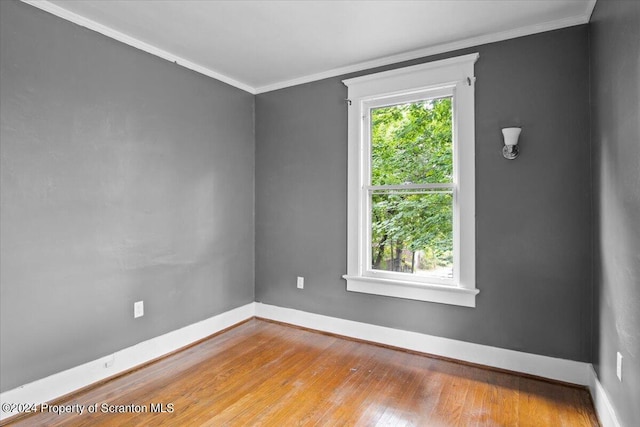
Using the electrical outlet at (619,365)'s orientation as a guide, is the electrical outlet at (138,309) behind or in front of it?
in front

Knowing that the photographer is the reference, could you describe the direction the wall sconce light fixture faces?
facing the viewer

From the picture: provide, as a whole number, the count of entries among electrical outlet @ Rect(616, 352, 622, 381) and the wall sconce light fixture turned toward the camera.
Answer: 1

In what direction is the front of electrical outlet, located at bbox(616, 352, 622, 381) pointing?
to the viewer's left

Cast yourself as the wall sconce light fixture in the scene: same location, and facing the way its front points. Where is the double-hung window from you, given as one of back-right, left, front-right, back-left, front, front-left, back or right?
right

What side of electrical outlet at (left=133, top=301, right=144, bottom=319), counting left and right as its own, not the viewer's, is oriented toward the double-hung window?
front

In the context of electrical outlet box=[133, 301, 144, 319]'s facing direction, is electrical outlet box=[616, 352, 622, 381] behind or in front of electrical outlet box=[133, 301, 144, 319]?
in front

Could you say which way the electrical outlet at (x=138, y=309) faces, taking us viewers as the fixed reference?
facing the viewer and to the right of the viewer

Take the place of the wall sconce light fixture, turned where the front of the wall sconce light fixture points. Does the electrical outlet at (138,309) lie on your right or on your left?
on your right

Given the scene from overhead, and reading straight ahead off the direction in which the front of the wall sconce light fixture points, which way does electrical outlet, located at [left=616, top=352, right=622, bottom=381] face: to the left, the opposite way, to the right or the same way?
to the right

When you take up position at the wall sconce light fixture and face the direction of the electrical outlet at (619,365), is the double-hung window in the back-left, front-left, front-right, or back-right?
back-right

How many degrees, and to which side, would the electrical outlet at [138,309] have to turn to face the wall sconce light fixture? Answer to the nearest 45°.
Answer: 0° — it already faces it
